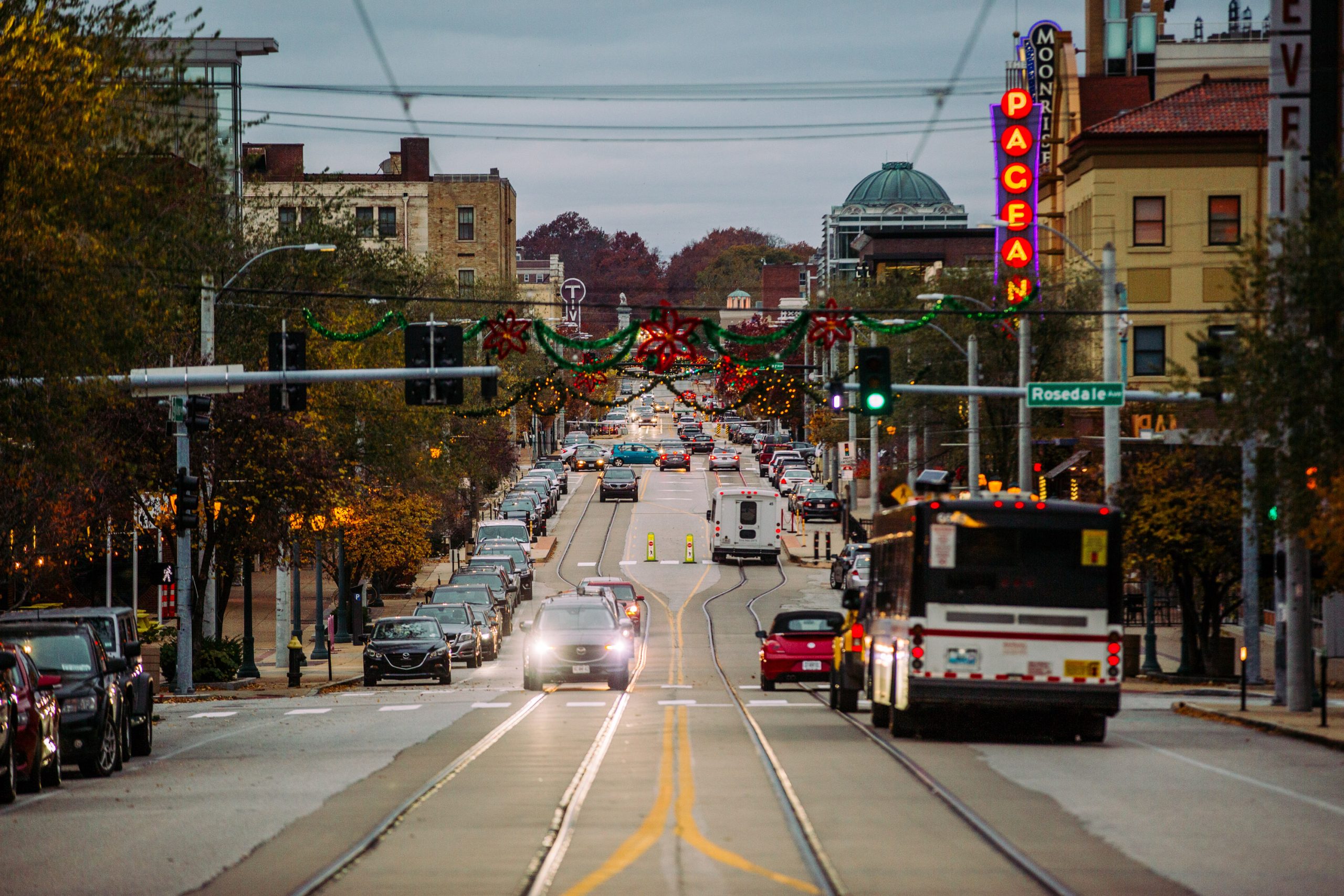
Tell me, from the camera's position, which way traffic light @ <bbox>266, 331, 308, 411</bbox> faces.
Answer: facing away from the viewer

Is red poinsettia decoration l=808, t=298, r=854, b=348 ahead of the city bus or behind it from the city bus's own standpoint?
ahead

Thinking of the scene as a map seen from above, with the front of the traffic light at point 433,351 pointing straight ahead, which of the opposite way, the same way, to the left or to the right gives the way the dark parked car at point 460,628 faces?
the opposite way

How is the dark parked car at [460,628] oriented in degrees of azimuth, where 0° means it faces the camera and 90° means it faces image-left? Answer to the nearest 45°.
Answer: approximately 0°

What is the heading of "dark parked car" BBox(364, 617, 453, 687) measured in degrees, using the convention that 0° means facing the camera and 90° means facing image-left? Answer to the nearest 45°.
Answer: approximately 0°

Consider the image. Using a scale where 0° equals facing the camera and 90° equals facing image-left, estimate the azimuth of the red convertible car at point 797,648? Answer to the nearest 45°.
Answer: approximately 180°

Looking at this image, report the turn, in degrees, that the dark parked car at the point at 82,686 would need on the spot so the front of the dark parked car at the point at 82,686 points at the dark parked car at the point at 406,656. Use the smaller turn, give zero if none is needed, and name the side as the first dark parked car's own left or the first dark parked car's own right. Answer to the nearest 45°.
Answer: approximately 180°

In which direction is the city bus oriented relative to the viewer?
away from the camera
